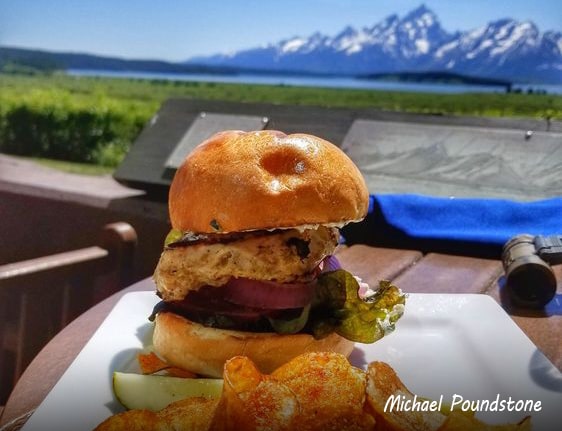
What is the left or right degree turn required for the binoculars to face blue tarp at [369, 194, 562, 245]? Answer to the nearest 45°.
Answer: approximately 135° to its right

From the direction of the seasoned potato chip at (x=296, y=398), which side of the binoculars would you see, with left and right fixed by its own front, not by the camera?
front

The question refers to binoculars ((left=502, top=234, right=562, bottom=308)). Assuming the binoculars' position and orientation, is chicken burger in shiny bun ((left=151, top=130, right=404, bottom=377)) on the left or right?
on its right

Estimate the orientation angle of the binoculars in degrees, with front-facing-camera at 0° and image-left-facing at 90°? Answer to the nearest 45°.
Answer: approximately 0°
